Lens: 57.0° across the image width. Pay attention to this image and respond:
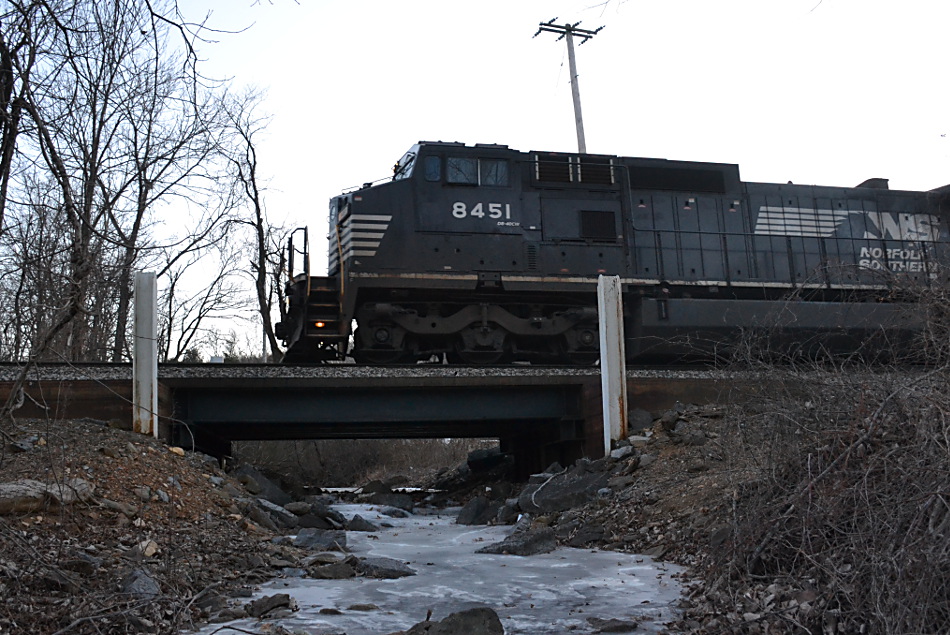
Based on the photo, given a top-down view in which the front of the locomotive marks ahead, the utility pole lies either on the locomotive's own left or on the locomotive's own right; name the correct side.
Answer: on the locomotive's own right

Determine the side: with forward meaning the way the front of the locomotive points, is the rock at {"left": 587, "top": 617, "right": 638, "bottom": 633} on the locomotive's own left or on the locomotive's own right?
on the locomotive's own left

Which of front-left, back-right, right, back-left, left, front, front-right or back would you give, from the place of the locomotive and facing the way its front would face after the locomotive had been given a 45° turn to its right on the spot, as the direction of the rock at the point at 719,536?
back-left

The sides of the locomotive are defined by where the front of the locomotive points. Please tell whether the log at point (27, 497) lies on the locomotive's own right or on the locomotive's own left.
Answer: on the locomotive's own left

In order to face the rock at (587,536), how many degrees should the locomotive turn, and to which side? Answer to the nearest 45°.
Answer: approximately 90° to its left

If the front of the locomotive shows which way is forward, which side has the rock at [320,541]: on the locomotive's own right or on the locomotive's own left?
on the locomotive's own left

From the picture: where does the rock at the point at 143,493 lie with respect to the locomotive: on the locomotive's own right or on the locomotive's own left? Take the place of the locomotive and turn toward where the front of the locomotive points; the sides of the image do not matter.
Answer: on the locomotive's own left

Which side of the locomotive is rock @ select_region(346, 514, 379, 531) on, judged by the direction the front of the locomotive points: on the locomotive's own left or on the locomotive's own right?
on the locomotive's own left

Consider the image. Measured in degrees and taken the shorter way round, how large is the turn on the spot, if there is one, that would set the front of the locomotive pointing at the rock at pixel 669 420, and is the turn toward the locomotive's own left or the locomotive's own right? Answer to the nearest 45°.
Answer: approximately 135° to the locomotive's own left

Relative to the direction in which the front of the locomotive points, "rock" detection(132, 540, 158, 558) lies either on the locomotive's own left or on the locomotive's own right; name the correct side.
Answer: on the locomotive's own left

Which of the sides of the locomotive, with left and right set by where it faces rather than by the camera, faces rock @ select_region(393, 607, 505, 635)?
left

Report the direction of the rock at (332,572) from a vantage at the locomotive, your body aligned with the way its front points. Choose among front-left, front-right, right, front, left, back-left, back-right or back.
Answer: left

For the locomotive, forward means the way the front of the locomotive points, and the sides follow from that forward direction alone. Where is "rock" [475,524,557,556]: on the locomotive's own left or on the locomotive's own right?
on the locomotive's own left

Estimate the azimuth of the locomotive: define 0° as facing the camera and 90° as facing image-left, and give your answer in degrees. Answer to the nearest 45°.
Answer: approximately 90°
